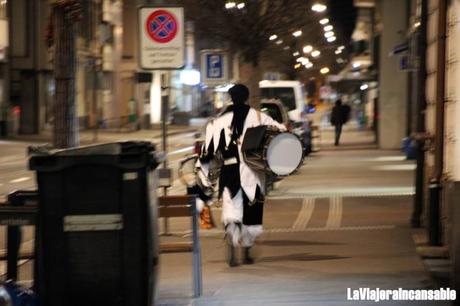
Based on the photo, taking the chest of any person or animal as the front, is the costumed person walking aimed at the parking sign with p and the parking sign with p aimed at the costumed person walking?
yes

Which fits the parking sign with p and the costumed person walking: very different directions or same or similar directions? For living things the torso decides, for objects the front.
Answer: very different directions

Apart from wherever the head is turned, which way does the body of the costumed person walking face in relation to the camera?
away from the camera

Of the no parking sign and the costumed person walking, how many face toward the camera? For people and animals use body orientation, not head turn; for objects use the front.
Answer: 1

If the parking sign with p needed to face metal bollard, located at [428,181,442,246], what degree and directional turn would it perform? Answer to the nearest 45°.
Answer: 0° — it already faces it

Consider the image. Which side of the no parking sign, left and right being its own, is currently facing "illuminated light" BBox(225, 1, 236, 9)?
back

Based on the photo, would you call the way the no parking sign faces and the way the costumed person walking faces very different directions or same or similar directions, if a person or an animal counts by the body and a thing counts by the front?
very different directions

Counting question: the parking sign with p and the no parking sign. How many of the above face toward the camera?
2

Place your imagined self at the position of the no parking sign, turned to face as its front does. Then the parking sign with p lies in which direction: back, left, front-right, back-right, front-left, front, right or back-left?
back

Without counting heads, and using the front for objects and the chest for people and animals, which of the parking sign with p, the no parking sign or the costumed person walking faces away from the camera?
the costumed person walking

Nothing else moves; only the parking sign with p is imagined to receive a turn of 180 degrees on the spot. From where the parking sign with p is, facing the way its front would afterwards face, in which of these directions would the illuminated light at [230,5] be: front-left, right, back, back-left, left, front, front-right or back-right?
front

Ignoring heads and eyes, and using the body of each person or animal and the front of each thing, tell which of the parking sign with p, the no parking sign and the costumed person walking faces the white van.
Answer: the costumed person walking

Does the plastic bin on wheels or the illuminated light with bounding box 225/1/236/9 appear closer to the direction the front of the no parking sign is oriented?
the plastic bin on wheels
